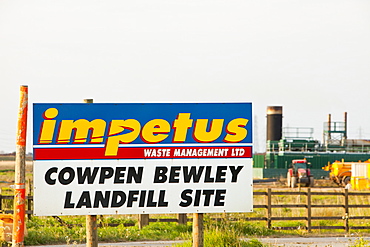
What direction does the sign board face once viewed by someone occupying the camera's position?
facing the viewer

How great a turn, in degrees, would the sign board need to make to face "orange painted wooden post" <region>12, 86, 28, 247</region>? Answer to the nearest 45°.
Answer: approximately 45° to its right

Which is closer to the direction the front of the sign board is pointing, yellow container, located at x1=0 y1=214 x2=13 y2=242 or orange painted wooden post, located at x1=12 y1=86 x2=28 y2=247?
the orange painted wooden post

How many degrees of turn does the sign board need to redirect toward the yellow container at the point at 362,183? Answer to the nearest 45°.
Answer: approximately 135° to its left

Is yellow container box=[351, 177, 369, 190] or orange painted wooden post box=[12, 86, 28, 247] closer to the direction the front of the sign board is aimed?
the orange painted wooden post

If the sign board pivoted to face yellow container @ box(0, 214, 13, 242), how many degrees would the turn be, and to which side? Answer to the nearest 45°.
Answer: approximately 135° to its right
